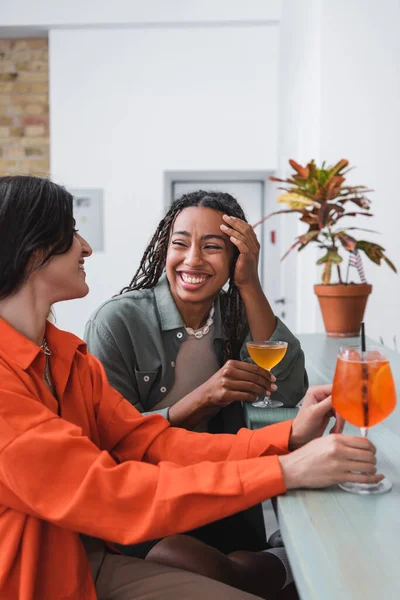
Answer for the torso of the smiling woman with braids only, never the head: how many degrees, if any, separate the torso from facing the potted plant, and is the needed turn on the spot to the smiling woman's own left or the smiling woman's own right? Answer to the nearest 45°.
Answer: approximately 135° to the smiling woman's own left

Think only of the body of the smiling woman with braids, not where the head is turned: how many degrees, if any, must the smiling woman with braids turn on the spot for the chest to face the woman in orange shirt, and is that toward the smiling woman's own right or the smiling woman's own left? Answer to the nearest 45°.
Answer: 0° — they already face them

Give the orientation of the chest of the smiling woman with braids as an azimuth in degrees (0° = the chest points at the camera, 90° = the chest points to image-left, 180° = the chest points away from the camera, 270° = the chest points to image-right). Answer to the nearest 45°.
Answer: approximately 0°
